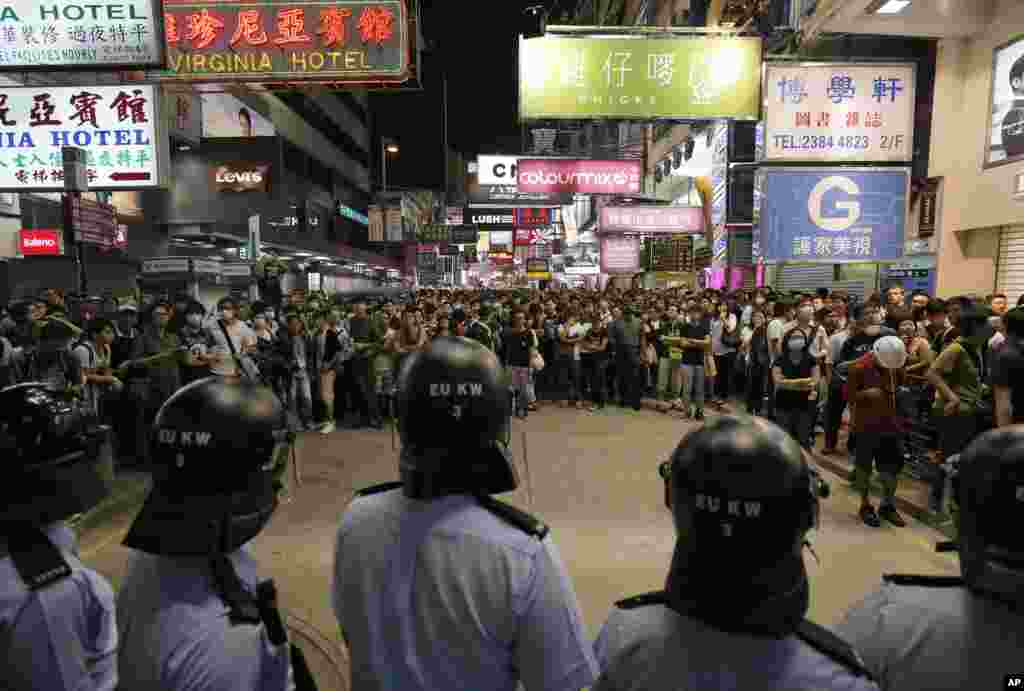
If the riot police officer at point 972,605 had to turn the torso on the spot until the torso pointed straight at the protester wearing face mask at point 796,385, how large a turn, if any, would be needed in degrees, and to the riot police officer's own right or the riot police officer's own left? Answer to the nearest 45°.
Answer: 0° — they already face them

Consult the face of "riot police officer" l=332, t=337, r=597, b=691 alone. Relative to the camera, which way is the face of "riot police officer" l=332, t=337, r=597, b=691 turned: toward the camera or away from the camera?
away from the camera

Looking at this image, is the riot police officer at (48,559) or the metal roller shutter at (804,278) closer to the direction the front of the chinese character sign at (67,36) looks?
the riot police officer

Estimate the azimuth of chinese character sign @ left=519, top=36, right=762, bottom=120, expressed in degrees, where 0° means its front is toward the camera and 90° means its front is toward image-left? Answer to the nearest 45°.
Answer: approximately 0°

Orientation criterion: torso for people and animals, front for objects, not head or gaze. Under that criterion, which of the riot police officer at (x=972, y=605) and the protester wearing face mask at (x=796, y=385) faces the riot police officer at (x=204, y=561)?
the protester wearing face mask

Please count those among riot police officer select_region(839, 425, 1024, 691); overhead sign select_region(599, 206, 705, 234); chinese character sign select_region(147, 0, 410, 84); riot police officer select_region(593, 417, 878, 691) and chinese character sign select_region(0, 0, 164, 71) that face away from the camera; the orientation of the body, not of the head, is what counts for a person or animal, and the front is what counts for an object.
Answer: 2

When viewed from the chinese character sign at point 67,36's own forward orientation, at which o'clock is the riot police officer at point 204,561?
The riot police officer is roughly at 12 o'clock from the chinese character sign.

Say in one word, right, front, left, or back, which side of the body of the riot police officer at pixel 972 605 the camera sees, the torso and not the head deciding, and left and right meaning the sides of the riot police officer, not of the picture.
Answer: back

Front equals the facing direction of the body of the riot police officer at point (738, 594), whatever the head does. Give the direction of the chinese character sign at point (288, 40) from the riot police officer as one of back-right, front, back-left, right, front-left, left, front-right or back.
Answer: front-left

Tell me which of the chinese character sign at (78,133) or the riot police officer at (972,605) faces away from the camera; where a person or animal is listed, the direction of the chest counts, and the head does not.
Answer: the riot police officer

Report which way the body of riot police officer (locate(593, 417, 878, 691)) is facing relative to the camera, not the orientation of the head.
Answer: away from the camera

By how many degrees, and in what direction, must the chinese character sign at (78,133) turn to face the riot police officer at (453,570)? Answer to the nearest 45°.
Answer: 0° — it already faces them
